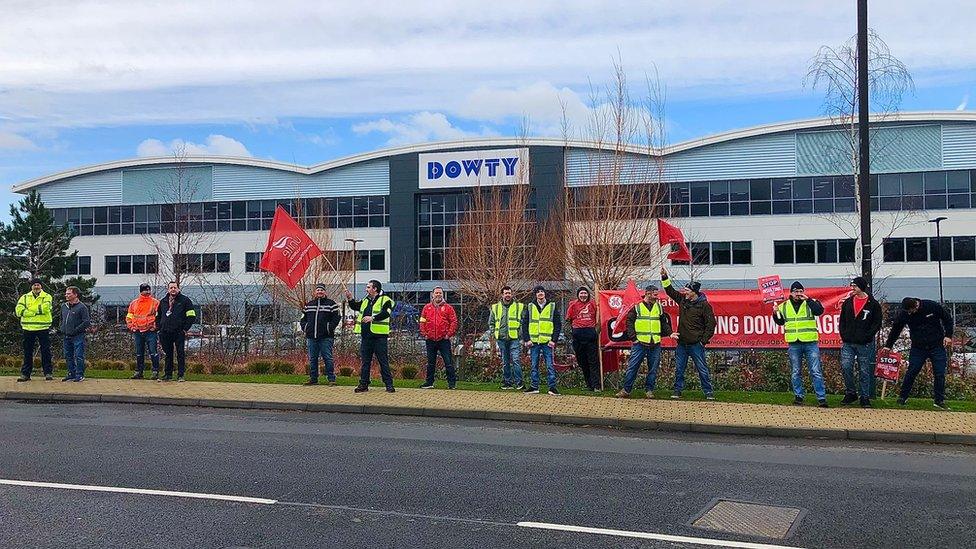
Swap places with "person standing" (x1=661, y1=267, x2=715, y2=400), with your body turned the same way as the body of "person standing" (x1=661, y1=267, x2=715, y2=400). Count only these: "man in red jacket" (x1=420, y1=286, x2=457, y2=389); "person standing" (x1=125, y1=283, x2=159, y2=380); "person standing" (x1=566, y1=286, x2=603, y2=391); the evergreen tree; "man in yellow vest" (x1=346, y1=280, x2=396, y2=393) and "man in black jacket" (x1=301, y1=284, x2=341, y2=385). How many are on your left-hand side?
0

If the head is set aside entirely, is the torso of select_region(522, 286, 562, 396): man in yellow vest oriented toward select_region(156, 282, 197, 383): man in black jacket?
no

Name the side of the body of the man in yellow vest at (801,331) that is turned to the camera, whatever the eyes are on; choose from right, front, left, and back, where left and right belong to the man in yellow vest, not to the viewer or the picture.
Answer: front

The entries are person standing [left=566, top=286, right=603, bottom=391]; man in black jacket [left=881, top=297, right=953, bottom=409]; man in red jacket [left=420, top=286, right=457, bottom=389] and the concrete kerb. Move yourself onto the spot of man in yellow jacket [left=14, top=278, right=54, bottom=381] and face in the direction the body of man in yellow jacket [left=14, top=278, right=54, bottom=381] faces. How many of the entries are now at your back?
0

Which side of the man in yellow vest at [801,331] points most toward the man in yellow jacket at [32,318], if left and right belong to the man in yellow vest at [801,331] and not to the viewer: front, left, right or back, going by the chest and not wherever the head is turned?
right

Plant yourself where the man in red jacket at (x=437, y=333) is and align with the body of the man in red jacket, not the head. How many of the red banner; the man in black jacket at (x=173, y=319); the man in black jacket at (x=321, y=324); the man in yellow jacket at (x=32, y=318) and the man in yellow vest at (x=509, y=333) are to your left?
2

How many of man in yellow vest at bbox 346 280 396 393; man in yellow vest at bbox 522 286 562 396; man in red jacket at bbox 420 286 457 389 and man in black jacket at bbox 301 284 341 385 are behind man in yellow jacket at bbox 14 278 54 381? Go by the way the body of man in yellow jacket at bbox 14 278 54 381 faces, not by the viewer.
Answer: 0

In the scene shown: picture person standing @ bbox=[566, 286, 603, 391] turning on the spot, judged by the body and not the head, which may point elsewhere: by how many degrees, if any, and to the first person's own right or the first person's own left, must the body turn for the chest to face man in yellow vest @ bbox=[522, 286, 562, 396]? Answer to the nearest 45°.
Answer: approximately 45° to the first person's own right

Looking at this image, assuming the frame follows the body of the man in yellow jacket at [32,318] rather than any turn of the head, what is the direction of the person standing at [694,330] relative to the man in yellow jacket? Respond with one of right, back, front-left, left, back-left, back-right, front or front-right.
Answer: front-left

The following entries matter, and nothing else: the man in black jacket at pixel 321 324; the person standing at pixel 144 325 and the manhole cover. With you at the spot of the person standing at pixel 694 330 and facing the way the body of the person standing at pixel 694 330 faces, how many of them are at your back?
0

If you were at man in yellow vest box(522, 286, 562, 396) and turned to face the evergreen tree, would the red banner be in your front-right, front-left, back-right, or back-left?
back-right

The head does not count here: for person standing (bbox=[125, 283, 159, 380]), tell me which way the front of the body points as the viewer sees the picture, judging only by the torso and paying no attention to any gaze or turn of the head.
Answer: toward the camera

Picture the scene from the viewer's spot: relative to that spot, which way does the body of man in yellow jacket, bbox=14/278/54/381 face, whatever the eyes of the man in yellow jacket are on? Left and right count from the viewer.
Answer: facing the viewer

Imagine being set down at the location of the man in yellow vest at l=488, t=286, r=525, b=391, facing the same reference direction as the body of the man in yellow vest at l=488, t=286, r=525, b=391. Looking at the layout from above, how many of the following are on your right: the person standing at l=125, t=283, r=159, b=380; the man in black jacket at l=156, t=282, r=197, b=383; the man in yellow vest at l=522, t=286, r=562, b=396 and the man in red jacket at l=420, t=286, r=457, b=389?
3

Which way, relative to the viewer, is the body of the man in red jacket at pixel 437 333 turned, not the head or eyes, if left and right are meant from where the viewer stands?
facing the viewer

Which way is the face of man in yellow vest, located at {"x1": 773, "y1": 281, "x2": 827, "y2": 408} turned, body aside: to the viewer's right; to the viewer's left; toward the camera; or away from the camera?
toward the camera

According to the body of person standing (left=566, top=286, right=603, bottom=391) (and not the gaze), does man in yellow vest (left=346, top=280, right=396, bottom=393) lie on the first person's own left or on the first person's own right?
on the first person's own right

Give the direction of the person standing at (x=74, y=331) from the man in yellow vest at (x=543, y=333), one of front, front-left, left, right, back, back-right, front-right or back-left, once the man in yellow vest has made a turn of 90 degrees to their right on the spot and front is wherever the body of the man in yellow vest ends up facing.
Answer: front

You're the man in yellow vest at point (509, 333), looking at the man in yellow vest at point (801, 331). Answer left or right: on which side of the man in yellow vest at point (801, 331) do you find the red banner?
left

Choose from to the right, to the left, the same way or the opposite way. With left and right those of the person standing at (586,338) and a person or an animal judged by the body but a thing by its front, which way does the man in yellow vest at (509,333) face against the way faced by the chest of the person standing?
the same way
